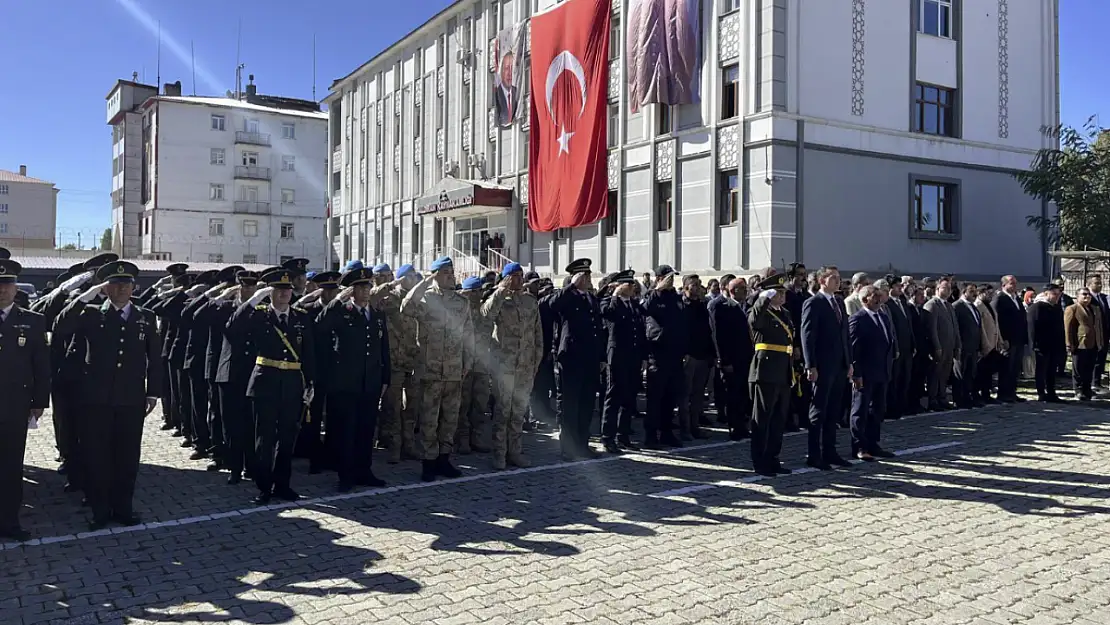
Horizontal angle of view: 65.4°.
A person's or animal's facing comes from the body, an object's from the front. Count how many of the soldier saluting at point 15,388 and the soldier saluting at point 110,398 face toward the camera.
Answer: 2

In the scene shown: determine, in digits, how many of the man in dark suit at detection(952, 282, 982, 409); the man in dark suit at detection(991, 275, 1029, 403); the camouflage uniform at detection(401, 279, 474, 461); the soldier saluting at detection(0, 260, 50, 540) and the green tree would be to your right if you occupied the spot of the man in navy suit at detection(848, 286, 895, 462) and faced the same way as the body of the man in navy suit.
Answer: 2

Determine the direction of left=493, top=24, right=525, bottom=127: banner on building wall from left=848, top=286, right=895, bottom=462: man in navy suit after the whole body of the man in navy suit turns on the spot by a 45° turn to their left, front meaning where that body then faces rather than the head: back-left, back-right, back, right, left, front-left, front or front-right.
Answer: back-left

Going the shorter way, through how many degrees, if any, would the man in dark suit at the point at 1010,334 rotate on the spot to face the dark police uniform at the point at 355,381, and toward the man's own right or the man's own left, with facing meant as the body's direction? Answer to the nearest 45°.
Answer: approximately 90° to the man's own right

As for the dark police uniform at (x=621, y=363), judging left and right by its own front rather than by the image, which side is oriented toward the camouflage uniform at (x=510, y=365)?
right

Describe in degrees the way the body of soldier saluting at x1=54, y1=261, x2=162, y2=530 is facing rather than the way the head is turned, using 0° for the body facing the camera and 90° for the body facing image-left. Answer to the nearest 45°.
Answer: approximately 0°

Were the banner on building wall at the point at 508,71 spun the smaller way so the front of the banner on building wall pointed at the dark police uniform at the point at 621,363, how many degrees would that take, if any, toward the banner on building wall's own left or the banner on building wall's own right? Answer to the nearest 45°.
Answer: approximately 45° to the banner on building wall's own left

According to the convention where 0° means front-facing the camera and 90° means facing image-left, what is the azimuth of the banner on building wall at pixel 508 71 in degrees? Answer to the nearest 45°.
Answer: approximately 45°

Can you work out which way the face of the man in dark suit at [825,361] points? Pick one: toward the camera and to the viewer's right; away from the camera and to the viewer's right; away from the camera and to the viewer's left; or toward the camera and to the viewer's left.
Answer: toward the camera and to the viewer's right

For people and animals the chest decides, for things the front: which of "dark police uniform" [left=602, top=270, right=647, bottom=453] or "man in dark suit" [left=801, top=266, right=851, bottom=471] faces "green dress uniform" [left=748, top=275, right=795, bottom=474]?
the dark police uniform

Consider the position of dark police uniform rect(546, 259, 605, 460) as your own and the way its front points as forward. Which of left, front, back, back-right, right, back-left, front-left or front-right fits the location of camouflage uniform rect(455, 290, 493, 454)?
back-right

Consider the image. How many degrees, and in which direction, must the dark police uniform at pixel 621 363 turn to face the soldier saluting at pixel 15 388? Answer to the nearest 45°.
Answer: approximately 90° to its right
